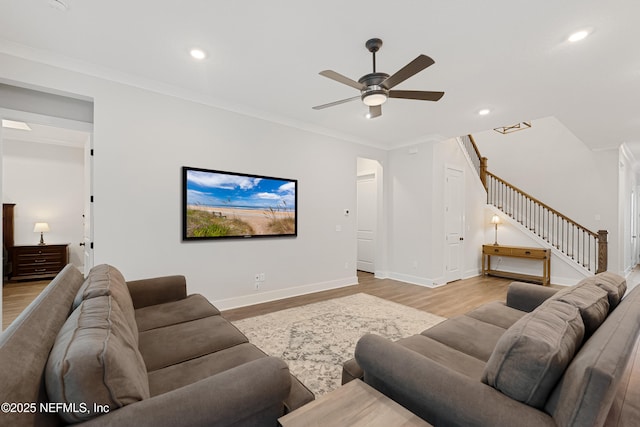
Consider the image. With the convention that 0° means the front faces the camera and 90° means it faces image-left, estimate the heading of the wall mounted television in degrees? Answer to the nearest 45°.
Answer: approximately 315°

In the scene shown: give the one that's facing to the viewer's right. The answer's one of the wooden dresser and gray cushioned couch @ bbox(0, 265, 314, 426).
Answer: the gray cushioned couch

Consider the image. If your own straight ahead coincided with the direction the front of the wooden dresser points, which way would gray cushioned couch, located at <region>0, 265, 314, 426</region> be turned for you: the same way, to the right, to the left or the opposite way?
to the left

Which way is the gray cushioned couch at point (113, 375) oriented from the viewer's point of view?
to the viewer's right

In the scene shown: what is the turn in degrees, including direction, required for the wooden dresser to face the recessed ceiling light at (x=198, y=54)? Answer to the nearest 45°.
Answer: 0° — it already faces it

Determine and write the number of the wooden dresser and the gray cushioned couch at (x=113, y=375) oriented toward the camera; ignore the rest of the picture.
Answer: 1

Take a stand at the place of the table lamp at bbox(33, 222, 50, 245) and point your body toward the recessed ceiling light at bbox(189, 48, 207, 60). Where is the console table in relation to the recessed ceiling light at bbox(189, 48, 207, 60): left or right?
left

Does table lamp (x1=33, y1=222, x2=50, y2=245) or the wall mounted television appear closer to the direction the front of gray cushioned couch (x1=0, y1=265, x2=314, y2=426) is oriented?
the wall mounted television

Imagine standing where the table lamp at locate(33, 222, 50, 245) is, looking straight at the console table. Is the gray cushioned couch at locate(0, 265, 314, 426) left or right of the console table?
right

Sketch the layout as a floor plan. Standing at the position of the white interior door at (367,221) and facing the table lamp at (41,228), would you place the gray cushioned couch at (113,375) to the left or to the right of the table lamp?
left

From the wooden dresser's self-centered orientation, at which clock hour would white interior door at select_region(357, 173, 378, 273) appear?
The white interior door is roughly at 10 o'clock from the wooden dresser.
